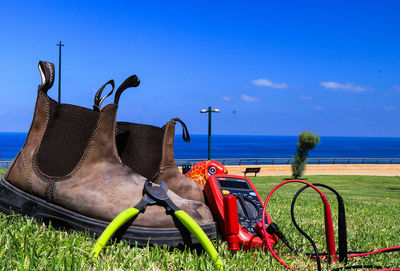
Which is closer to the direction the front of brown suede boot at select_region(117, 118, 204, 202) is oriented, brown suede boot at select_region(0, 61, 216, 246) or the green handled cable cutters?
the green handled cable cutters

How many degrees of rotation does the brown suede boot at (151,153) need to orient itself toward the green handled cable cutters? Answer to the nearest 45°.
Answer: approximately 90° to its right

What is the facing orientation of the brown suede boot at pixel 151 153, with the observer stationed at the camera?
facing to the right of the viewer

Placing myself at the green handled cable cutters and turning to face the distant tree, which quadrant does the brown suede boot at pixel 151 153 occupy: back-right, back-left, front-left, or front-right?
front-left

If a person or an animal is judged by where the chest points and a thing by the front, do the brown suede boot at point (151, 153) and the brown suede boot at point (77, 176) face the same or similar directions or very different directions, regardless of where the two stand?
same or similar directions

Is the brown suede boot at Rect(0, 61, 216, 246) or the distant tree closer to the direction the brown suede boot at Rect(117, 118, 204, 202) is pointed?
the distant tree

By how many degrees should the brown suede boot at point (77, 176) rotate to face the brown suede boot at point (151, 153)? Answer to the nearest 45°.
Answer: approximately 45° to its left

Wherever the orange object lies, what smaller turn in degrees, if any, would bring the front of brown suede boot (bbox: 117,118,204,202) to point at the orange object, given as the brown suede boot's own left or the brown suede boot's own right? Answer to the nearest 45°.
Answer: approximately 45° to the brown suede boot's own left

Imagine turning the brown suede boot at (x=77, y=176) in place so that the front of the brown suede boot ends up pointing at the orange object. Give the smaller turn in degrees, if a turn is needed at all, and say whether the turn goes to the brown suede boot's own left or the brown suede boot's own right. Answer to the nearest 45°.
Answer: approximately 45° to the brown suede boot's own left

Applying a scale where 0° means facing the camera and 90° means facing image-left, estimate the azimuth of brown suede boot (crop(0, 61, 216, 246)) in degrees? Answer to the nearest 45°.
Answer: approximately 270°

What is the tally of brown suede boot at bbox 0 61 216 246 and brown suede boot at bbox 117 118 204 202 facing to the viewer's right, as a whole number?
2

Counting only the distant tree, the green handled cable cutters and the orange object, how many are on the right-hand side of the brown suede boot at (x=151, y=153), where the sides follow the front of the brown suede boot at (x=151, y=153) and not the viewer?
1

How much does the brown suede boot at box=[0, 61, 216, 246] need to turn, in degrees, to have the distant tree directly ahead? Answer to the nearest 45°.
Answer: approximately 45° to its left

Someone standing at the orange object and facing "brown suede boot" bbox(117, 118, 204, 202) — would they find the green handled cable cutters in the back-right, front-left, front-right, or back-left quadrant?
front-left
